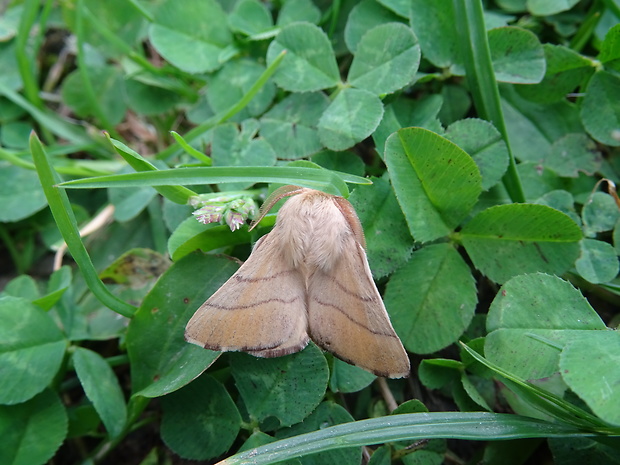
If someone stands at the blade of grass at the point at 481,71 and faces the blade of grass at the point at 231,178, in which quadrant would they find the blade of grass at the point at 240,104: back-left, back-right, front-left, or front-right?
front-right

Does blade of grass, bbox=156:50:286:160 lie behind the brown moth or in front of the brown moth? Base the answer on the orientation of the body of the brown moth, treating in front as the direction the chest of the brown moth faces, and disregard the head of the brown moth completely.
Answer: in front

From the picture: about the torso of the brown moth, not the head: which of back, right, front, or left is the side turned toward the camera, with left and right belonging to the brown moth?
back

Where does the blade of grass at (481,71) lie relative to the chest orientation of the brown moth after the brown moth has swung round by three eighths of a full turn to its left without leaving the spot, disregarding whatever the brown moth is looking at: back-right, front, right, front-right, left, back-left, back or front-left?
back

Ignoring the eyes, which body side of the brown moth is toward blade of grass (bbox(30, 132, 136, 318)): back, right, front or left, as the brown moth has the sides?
left
